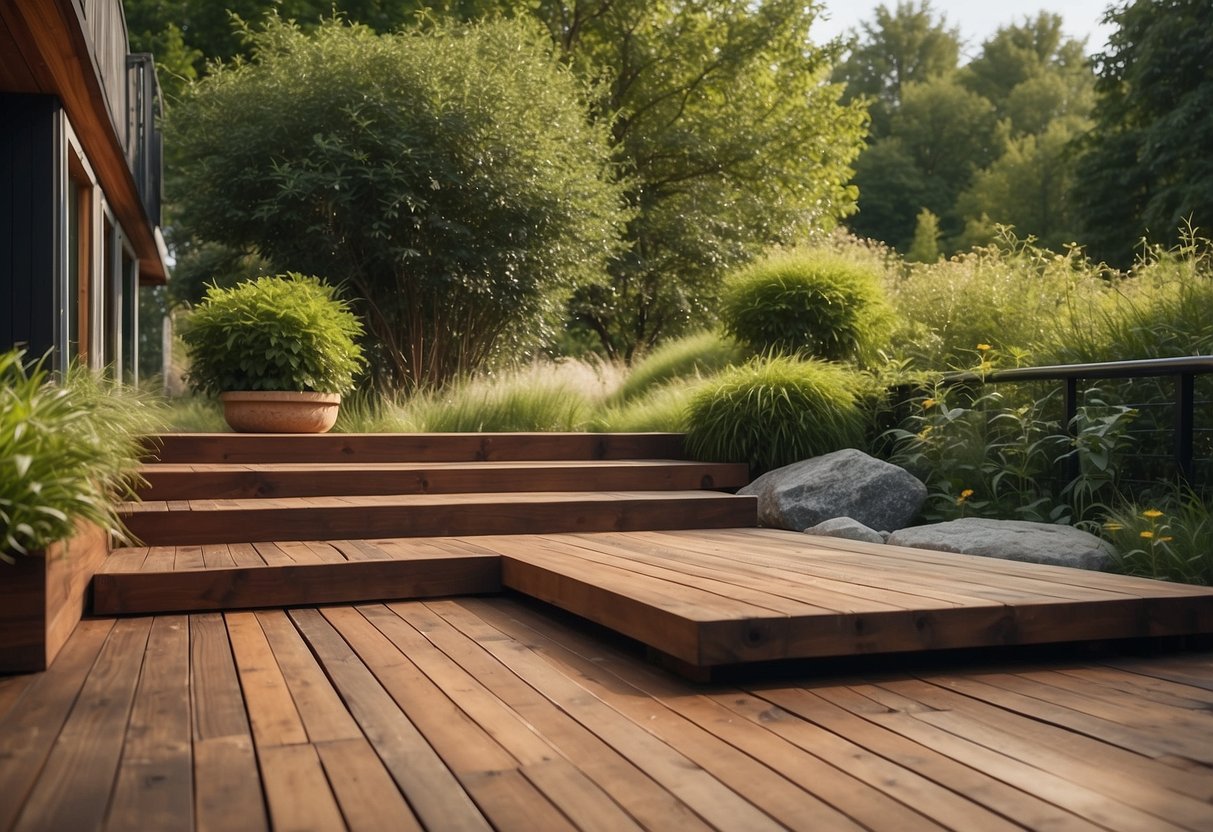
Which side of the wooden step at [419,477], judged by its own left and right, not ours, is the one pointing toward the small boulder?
left

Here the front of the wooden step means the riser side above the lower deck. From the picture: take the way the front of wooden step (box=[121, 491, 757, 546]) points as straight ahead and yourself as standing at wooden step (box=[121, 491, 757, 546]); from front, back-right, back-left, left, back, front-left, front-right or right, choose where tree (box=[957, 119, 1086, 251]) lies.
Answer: back-left

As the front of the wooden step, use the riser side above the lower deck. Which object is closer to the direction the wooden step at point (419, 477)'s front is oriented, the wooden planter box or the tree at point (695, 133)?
the wooden planter box

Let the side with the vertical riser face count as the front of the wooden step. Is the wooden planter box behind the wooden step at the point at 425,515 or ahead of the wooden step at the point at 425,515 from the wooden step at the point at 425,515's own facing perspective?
ahead

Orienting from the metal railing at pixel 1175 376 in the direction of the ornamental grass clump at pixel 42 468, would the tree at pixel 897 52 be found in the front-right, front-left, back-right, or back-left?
back-right

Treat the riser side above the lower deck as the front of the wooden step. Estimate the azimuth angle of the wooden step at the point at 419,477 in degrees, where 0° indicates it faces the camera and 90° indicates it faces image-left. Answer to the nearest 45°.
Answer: approximately 0°

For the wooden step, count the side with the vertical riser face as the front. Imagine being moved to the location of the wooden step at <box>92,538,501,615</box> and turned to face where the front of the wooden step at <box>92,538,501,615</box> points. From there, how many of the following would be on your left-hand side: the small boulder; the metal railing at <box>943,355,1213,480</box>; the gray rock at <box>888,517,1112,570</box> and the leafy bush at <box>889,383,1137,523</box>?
4
